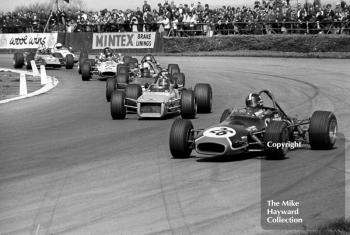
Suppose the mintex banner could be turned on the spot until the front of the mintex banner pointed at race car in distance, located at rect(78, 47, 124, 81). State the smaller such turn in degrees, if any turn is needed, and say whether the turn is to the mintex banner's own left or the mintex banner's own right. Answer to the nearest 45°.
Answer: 0° — it already faces it

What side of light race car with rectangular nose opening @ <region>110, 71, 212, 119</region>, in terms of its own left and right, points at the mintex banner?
back

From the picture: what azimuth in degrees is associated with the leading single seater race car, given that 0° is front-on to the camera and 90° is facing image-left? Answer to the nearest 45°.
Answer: approximately 45°

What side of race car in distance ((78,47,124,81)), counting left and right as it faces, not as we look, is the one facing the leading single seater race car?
front

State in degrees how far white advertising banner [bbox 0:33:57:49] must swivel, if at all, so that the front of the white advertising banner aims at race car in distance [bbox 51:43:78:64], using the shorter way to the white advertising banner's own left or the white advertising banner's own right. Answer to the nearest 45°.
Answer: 0° — it already faces it

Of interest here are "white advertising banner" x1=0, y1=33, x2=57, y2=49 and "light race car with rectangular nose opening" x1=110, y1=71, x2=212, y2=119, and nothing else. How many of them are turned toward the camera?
2

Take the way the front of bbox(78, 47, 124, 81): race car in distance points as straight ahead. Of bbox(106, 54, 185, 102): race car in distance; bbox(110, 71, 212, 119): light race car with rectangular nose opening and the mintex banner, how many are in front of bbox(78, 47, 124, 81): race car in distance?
2

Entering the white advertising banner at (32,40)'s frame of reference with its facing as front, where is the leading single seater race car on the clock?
The leading single seater race car is roughly at 12 o'clock from the white advertising banner.
